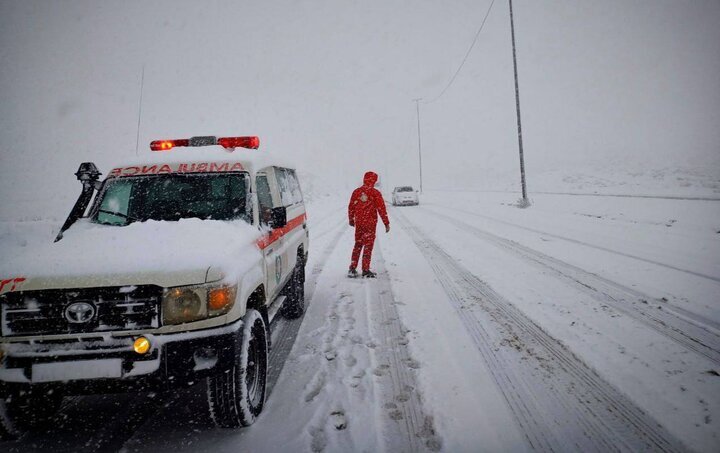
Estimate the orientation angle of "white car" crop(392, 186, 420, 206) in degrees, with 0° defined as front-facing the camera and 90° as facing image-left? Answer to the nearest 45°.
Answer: approximately 0°

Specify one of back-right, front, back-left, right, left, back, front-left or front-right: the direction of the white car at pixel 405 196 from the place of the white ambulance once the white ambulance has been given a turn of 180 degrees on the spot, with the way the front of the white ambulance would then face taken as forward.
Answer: front

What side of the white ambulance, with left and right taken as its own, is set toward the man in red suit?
back

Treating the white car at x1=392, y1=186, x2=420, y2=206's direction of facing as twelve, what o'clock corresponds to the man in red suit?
The man in red suit is roughly at 12 o'clock from the white car.

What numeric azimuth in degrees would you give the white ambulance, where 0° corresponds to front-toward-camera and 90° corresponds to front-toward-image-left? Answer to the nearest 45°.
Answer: approximately 45°
